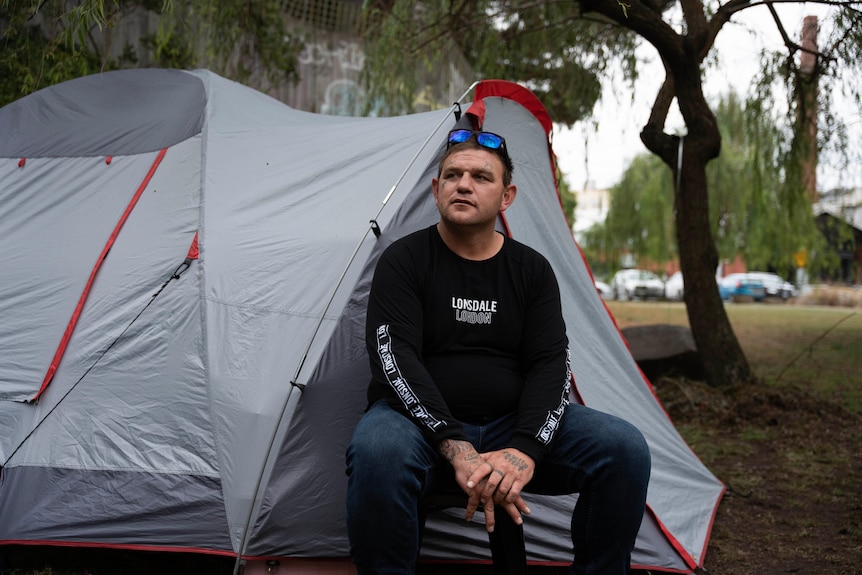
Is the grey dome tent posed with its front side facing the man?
yes

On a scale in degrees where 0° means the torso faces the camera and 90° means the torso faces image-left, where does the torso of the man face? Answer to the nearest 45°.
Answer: approximately 0°

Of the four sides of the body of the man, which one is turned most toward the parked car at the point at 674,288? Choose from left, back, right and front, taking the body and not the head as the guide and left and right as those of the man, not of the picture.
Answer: back

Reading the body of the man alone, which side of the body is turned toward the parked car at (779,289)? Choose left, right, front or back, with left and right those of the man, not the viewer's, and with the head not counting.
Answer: back

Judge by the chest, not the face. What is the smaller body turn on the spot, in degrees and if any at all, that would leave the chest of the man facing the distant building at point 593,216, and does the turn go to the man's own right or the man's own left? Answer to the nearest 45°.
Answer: approximately 180°

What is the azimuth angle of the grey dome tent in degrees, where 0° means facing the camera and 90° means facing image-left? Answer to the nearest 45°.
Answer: approximately 315°

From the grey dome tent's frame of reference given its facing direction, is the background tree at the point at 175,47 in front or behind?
behind
